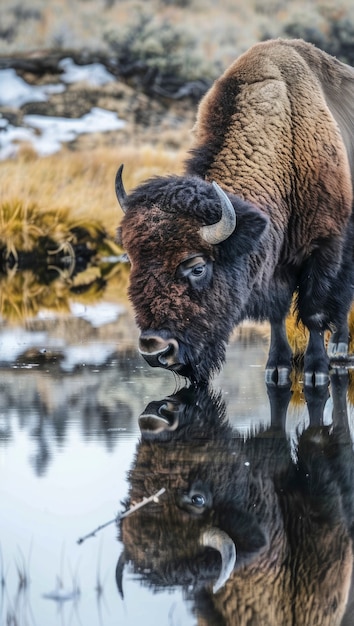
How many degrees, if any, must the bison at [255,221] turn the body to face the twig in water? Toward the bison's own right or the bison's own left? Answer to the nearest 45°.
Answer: approximately 45° to the bison's own left

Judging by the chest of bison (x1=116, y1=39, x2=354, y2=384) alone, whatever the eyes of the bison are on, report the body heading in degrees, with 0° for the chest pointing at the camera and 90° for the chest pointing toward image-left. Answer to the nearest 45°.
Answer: approximately 45°

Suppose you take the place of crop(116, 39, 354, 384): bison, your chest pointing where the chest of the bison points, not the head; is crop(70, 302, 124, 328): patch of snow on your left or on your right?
on your right
